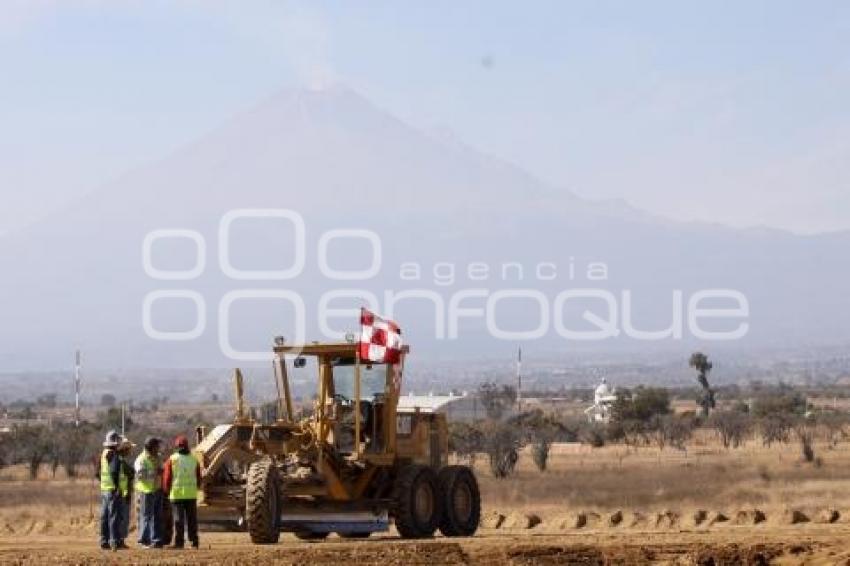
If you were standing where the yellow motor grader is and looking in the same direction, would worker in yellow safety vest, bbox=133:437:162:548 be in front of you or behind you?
in front

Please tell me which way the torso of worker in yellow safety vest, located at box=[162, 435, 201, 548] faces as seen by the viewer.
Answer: away from the camera

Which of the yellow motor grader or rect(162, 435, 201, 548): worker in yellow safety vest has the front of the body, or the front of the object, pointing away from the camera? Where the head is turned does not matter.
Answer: the worker in yellow safety vest

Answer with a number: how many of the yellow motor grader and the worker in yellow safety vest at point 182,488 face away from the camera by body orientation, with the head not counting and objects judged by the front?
1

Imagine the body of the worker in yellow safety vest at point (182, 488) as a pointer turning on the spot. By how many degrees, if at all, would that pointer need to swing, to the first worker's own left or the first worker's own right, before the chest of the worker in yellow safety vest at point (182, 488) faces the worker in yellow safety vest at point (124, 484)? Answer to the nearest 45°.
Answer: approximately 45° to the first worker's own left

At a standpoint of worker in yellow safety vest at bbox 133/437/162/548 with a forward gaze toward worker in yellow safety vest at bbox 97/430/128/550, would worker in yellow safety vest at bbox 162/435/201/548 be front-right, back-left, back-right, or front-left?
back-left

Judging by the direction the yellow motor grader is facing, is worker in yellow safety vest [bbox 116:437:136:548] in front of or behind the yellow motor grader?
in front

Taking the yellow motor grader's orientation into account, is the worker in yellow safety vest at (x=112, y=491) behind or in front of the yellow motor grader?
in front

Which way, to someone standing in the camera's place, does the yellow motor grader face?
facing the viewer and to the left of the viewer
